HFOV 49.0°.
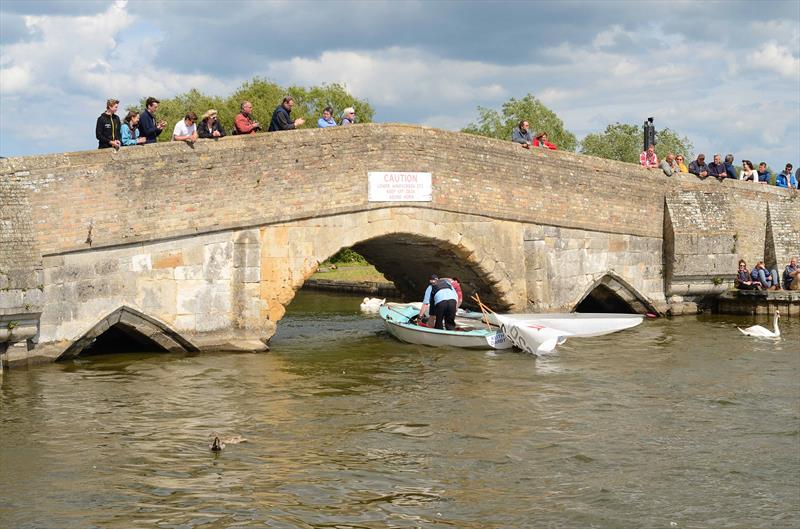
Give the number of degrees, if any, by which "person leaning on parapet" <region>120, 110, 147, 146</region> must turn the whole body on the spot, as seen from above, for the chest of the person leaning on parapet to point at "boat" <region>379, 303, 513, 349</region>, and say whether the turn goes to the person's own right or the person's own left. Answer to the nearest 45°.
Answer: approximately 45° to the person's own left

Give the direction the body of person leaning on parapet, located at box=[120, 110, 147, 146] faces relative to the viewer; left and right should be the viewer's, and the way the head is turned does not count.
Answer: facing the viewer and to the right of the viewer

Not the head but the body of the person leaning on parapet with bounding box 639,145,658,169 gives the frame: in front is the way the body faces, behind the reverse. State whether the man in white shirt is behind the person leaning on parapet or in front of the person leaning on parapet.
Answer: in front

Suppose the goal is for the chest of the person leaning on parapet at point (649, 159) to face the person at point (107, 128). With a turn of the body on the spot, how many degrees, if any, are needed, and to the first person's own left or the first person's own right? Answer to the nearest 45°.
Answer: approximately 45° to the first person's own right

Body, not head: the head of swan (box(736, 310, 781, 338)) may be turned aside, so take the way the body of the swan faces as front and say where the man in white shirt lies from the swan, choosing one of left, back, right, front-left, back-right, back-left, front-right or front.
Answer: back-right

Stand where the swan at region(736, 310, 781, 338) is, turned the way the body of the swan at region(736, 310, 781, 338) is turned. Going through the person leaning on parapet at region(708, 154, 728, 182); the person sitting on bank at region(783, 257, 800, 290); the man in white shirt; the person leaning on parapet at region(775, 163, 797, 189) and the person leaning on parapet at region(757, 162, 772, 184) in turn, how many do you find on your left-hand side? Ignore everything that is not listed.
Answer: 4

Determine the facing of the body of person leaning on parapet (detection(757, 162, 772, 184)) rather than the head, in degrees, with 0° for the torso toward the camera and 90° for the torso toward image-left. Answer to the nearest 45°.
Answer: approximately 45°
